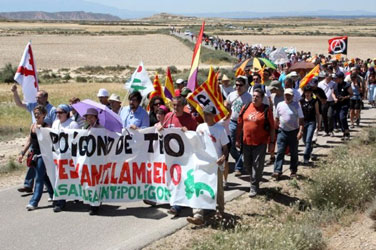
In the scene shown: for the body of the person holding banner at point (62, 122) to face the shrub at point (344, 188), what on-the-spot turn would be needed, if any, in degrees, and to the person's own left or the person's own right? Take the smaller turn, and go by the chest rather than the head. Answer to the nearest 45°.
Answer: approximately 135° to the person's own left

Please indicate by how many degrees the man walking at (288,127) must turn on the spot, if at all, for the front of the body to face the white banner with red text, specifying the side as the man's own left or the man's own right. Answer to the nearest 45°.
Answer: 0° — they already face it

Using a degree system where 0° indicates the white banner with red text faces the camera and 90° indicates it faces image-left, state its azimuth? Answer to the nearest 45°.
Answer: approximately 0°

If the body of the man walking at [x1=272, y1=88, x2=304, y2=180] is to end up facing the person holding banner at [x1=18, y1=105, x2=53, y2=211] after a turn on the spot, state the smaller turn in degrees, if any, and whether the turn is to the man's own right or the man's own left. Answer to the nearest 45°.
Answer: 0° — they already face them

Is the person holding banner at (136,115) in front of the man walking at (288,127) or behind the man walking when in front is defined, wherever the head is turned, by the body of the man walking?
in front

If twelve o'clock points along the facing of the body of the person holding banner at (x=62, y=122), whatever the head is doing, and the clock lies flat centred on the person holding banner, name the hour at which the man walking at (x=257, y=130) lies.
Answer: The man walking is roughly at 8 o'clock from the person holding banner.

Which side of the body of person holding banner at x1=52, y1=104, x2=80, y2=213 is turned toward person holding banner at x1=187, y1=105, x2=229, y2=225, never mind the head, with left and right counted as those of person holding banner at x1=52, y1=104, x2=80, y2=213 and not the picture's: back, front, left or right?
left
